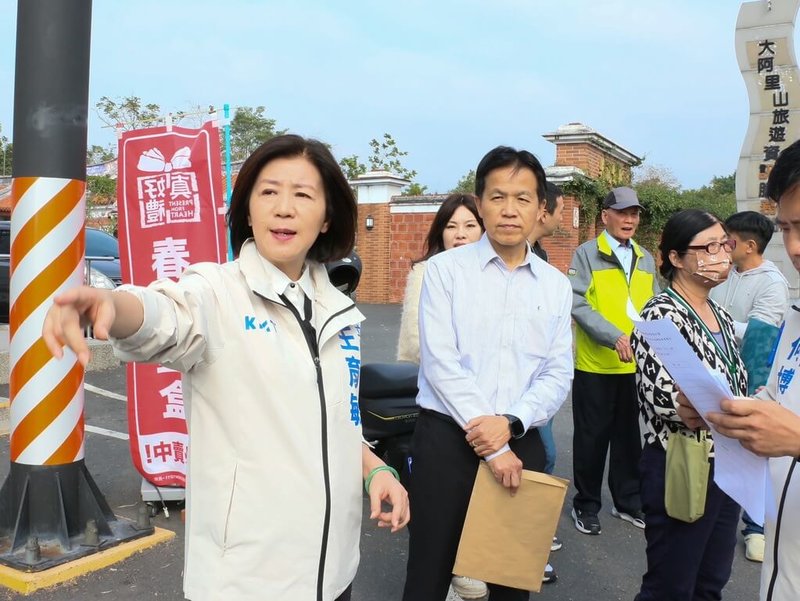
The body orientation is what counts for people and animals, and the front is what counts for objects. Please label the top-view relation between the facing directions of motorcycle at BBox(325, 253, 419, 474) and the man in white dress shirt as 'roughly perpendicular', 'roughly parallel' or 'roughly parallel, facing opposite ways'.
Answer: roughly perpendicular

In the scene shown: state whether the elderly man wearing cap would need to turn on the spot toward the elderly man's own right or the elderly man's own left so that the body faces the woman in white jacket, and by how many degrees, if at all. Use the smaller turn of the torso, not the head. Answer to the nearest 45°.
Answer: approximately 45° to the elderly man's own right

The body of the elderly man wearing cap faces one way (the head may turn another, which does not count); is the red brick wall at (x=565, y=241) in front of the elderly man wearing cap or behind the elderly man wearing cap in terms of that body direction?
behind

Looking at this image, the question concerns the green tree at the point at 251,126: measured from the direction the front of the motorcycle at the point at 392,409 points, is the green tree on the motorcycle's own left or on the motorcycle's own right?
on the motorcycle's own right

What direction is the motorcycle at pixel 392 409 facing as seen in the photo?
to the viewer's left
